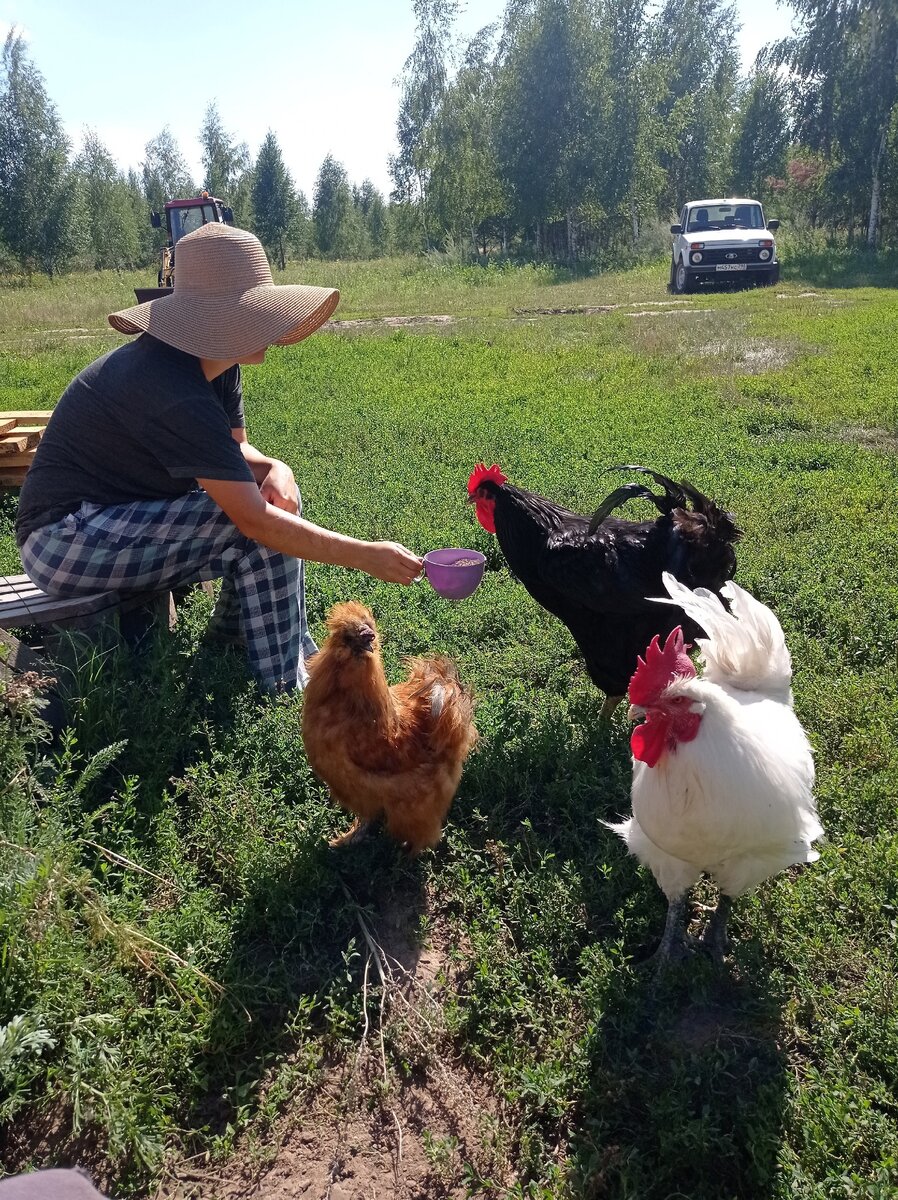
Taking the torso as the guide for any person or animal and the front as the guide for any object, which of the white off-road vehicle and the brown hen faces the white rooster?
the white off-road vehicle

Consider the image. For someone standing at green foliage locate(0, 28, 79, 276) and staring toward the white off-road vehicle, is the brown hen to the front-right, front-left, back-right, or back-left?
front-right

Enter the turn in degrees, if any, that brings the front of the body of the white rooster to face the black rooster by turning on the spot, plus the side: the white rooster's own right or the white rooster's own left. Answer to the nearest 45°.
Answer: approximately 135° to the white rooster's own right

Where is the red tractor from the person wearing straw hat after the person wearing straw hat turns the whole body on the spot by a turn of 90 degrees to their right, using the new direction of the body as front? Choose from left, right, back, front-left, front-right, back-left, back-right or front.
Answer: back

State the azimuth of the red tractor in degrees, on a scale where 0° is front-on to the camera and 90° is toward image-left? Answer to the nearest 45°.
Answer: approximately 45°

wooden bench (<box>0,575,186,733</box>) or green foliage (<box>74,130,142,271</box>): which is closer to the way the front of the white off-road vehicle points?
the wooden bench

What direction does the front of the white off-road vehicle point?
toward the camera

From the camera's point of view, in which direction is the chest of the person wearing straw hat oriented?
to the viewer's right

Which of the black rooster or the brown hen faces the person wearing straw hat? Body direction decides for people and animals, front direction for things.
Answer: the black rooster

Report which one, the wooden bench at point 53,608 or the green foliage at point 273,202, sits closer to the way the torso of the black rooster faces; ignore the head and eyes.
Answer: the wooden bench

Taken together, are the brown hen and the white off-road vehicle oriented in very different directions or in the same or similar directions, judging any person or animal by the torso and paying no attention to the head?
same or similar directions

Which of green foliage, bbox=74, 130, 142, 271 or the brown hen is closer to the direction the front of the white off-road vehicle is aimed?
the brown hen

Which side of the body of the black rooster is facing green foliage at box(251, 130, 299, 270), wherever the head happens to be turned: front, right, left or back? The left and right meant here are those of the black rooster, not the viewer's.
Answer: right

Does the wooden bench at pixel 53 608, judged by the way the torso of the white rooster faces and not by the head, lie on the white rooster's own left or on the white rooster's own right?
on the white rooster's own right

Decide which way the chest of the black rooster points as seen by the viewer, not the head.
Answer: to the viewer's left

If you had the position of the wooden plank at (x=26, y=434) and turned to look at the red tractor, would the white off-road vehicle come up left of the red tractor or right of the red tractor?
right

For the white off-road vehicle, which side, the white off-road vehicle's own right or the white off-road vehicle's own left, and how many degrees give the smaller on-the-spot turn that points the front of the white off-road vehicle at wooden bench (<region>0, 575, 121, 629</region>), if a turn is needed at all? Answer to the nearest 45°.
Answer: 0° — it already faces it

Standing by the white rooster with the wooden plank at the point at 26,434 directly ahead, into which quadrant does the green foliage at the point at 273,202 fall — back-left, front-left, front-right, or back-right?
front-right

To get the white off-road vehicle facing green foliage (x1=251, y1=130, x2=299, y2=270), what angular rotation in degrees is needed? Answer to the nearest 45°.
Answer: approximately 135° to its right

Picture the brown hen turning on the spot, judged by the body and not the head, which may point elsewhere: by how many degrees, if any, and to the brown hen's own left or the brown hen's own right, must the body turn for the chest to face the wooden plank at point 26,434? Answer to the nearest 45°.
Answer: approximately 90° to the brown hen's own right
